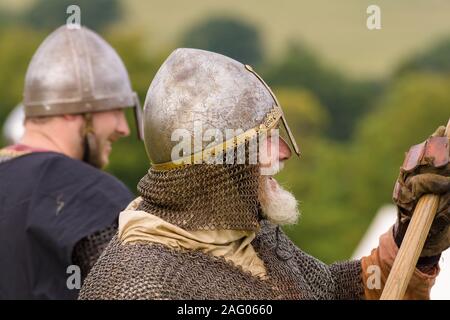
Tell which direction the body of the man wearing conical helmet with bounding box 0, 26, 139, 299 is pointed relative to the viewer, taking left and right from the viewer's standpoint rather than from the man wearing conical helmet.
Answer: facing away from the viewer and to the right of the viewer

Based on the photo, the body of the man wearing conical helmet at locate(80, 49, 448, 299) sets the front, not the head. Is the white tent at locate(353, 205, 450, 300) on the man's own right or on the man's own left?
on the man's own left

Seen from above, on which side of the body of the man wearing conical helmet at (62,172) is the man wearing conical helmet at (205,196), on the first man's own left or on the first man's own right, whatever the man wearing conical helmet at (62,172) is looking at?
on the first man's own right

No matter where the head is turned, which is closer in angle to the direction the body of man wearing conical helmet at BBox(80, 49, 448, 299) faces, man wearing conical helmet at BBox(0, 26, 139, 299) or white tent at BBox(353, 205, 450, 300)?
the white tent

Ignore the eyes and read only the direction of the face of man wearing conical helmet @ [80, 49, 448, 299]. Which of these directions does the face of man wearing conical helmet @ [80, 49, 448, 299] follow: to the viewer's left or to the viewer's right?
to the viewer's right

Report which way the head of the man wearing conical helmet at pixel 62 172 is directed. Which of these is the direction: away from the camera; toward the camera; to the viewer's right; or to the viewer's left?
to the viewer's right

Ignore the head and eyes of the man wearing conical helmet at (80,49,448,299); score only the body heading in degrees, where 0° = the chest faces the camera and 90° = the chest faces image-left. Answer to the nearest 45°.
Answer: approximately 270°

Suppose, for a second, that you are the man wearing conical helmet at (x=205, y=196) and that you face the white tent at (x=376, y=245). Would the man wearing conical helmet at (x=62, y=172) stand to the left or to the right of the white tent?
left
